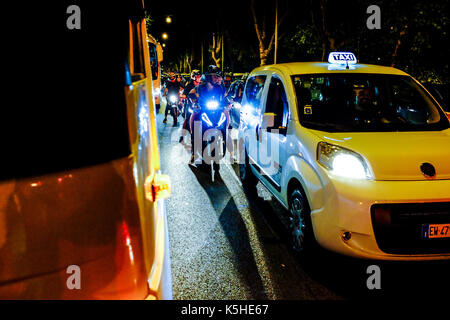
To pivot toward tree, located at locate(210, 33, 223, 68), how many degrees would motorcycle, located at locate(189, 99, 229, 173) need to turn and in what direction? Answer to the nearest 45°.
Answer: approximately 180°

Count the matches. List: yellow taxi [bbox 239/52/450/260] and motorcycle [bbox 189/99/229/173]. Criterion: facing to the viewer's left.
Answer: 0

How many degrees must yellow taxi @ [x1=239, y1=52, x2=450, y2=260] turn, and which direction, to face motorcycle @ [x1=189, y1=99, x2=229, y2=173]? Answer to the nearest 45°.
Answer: approximately 180°

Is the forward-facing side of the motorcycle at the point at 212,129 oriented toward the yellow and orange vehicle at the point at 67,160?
yes

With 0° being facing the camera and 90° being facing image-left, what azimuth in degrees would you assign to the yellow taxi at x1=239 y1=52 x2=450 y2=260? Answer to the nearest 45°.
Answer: approximately 315°

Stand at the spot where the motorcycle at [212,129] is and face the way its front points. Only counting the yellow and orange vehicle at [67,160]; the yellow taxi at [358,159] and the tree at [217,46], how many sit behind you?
1

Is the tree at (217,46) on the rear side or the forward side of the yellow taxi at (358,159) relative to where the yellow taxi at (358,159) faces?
on the rear side

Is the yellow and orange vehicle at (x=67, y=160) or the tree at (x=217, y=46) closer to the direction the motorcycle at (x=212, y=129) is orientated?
the yellow and orange vehicle

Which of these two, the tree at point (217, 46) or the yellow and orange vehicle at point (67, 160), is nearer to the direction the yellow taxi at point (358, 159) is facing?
the yellow and orange vehicle

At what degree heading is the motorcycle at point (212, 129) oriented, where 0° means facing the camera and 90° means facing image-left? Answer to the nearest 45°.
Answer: approximately 0°
